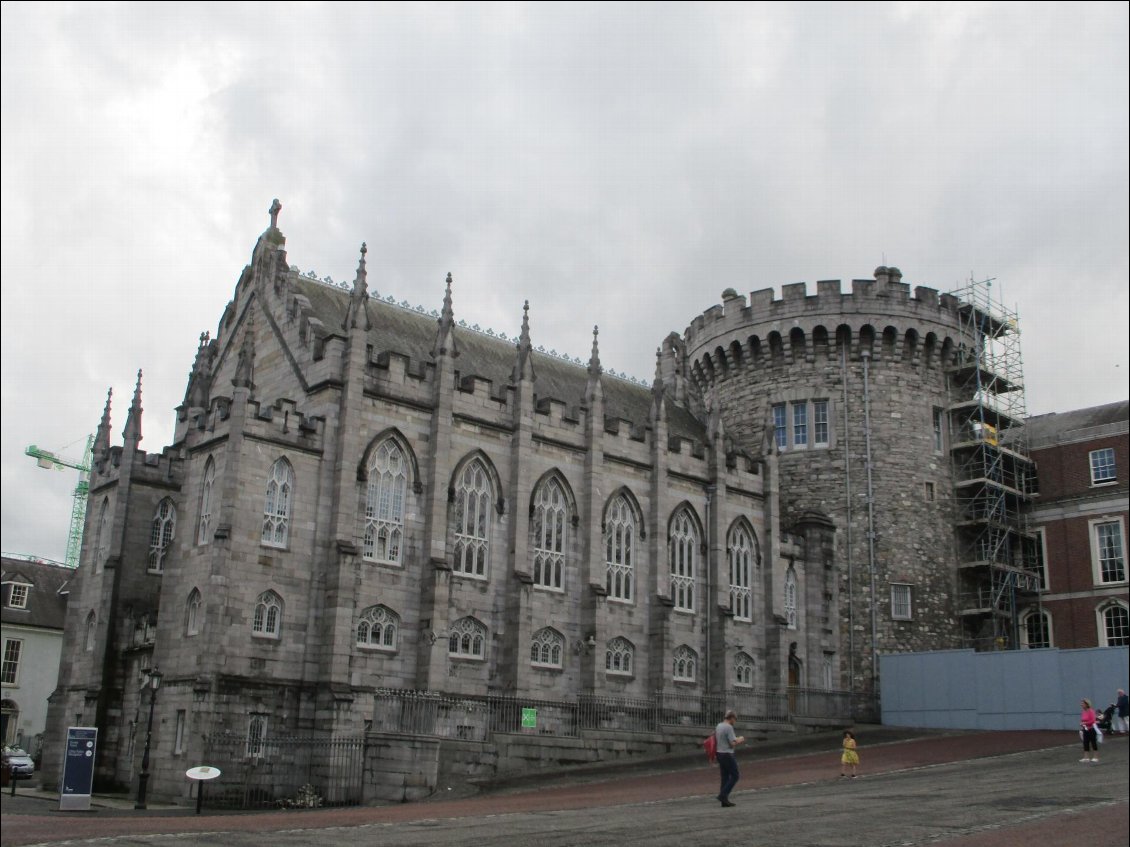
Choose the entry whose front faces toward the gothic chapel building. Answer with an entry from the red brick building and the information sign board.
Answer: the red brick building

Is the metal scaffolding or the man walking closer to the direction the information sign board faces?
the man walking

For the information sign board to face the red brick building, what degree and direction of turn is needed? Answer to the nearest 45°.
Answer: approximately 90° to its left

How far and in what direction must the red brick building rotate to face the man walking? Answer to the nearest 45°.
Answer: approximately 45° to its left

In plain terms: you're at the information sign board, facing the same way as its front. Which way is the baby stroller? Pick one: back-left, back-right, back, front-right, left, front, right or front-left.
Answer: left

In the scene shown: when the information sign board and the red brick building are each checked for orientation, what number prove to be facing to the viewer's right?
0

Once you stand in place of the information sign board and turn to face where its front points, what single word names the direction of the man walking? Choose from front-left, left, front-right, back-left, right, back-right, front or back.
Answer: front-left

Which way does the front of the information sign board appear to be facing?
toward the camera

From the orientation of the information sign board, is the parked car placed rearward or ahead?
rearward
